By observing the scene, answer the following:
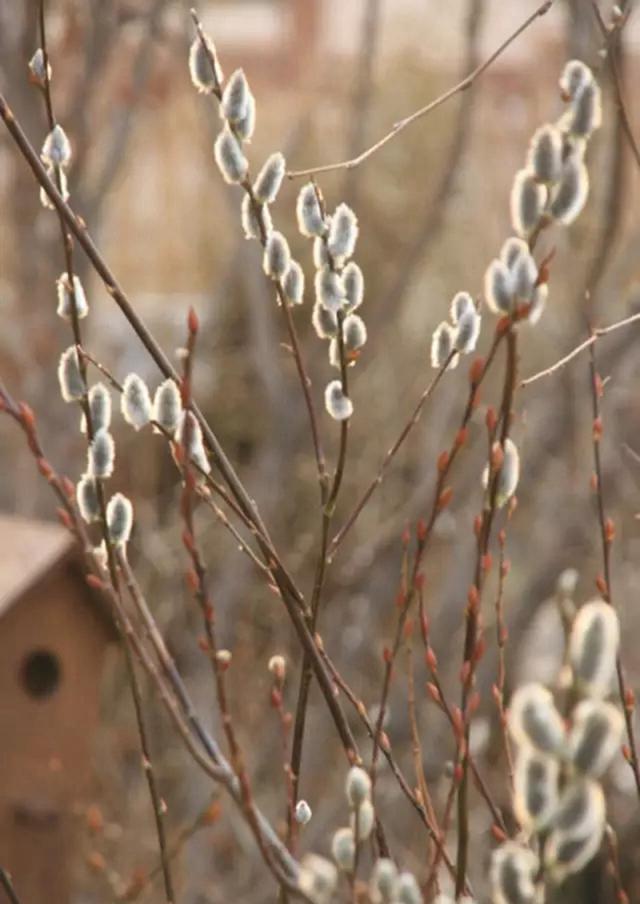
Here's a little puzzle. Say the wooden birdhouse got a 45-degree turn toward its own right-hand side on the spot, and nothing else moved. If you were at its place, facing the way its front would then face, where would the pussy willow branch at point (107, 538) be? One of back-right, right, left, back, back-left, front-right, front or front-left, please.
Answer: front

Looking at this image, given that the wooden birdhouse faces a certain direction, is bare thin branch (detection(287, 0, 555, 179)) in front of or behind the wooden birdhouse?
in front

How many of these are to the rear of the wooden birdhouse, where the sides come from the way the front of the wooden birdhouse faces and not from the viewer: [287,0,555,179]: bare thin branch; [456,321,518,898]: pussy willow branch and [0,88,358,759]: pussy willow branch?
0

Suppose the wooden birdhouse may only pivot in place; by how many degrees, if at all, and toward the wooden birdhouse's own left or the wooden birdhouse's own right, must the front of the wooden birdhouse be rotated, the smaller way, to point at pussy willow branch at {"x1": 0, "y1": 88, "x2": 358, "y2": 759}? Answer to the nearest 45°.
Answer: approximately 45° to the wooden birdhouse's own right

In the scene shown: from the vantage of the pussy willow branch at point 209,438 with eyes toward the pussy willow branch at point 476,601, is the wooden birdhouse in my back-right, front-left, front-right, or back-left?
back-left

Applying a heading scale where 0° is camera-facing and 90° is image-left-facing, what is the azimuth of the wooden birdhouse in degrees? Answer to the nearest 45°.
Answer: approximately 315°
